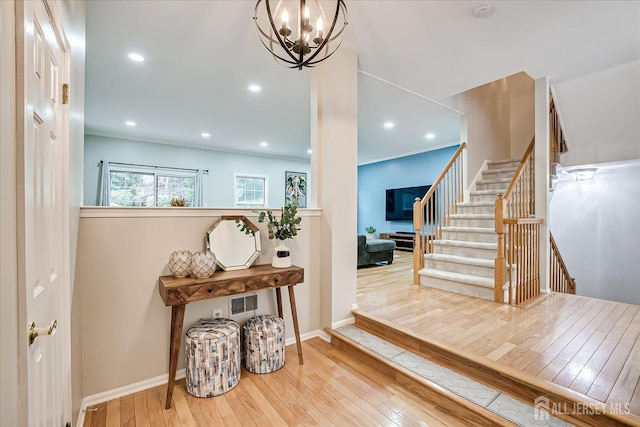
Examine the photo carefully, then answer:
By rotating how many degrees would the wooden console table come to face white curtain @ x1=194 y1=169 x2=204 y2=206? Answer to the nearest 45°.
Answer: approximately 135° to its left

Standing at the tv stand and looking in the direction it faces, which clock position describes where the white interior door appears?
The white interior door is roughly at 11 o'clock from the tv stand.

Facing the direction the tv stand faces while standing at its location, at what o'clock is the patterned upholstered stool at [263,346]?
The patterned upholstered stool is roughly at 11 o'clock from the tv stand.

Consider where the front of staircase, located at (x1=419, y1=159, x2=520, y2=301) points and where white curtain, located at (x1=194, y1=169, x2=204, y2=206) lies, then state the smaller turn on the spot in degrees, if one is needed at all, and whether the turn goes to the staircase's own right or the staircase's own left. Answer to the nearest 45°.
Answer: approximately 45° to the staircase's own right

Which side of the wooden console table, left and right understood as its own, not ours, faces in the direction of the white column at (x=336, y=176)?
left

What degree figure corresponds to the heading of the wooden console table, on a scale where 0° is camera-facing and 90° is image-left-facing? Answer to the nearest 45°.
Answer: approximately 315°

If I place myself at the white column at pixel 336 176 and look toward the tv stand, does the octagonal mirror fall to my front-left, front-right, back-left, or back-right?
back-left

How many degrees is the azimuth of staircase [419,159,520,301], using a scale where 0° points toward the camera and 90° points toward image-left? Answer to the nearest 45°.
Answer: approximately 45°

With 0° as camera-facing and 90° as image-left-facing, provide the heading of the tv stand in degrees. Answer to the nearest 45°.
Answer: approximately 45°

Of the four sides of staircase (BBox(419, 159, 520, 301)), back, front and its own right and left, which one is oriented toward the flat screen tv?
right
